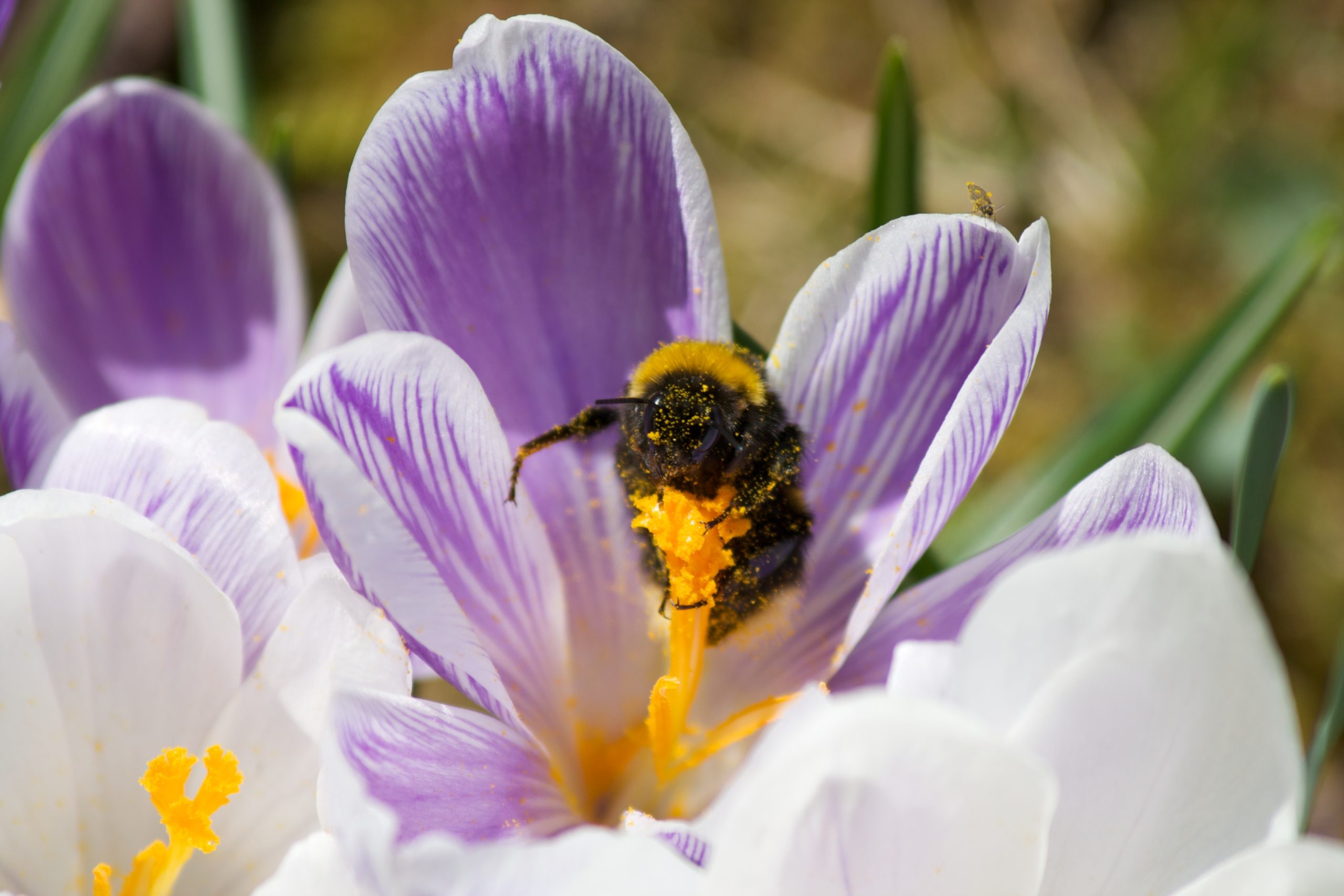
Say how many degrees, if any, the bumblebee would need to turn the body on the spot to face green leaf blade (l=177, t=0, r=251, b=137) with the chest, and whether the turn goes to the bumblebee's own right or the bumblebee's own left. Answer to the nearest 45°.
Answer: approximately 135° to the bumblebee's own right

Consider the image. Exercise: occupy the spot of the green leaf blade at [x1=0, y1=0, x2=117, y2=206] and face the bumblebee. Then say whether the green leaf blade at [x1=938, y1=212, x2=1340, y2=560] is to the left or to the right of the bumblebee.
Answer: left

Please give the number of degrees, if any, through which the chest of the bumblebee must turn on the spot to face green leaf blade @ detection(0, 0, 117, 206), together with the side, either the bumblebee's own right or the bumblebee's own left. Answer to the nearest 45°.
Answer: approximately 135° to the bumblebee's own right

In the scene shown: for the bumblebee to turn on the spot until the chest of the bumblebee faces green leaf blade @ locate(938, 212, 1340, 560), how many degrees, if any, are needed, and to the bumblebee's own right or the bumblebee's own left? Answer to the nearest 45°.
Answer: approximately 135° to the bumblebee's own left

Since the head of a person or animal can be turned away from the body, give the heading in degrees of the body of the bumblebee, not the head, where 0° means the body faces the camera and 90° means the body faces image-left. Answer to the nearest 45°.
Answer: approximately 0°
